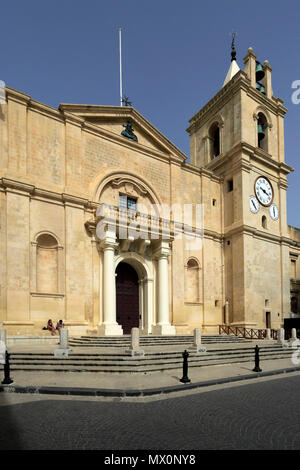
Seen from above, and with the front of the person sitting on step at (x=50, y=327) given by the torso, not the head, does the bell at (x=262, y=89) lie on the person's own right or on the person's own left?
on the person's own left

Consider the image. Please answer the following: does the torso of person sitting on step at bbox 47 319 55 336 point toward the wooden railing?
no

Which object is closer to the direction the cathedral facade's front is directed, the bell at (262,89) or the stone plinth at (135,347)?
the stone plinth

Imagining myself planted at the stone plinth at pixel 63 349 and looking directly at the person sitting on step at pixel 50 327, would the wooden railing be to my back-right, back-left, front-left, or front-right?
front-right

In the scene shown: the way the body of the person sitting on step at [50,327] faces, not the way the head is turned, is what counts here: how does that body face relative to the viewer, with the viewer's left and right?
facing the viewer and to the right of the viewer

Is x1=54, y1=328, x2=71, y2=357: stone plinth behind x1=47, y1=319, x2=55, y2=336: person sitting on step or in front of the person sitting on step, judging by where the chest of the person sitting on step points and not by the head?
in front

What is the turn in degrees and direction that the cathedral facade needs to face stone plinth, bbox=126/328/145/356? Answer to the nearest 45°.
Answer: approximately 45° to its right

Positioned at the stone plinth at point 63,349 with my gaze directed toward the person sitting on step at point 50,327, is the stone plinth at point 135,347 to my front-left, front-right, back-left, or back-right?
back-right

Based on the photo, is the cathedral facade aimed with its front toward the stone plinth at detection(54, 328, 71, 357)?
no

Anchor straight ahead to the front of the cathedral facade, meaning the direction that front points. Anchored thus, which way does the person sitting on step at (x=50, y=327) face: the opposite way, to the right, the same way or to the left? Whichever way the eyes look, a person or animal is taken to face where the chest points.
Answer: the same way

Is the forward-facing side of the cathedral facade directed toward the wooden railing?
no

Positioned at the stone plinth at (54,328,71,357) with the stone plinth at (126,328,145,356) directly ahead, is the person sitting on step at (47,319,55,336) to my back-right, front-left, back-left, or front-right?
back-left

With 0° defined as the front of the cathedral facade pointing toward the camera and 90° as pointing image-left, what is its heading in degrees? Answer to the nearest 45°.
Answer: approximately 315°

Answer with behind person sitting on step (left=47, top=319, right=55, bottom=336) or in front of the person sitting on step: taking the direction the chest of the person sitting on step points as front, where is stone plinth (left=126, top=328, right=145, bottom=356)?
in front
